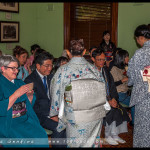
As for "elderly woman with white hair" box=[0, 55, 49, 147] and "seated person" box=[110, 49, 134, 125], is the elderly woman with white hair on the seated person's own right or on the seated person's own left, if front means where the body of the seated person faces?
on the seated person's own right

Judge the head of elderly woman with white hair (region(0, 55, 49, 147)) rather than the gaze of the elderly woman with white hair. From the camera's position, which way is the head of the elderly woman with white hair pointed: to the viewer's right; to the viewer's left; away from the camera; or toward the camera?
to the viewer's right

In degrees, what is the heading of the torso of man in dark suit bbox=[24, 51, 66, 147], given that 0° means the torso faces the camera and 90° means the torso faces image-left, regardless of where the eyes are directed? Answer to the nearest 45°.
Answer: approximately 315°

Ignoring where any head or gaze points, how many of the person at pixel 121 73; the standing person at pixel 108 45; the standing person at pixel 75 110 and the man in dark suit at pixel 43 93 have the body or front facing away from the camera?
1

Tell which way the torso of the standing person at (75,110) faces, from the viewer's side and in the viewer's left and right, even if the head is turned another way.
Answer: facing away from the viewer

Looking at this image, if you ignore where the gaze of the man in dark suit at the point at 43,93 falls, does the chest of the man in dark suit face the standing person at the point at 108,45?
no

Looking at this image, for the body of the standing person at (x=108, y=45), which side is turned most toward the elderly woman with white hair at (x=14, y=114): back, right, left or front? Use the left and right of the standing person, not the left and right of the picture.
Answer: front

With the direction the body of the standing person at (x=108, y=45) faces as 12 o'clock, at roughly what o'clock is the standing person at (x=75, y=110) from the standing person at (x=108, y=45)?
the standing person at (x=75, y=110) is roughly at 12 o'clock from the standing person at (x=108, y=45).

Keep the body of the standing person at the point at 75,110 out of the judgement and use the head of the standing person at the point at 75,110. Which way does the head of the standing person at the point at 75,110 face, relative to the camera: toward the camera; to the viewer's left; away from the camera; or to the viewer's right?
away from the camera

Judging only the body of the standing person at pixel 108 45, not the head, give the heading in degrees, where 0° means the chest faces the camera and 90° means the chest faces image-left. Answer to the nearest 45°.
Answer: approximately 0°
